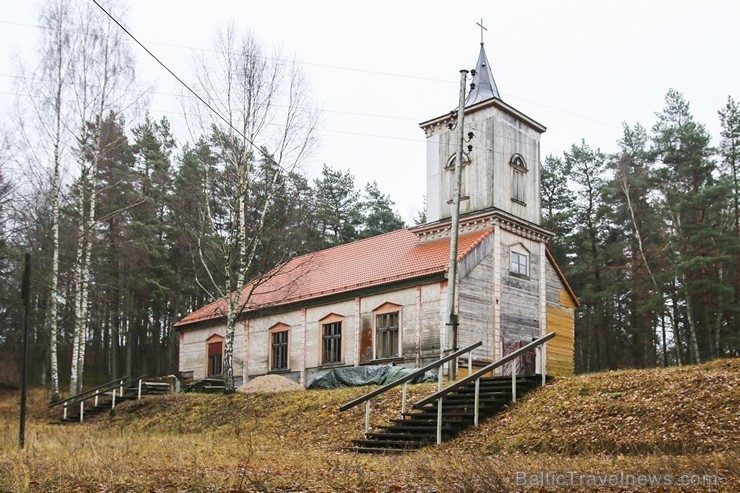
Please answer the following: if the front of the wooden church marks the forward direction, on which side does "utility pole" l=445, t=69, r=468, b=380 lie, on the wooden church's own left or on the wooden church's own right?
on the wooden church's own right

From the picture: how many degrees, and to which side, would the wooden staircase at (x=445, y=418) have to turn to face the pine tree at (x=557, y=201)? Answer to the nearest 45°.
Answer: approximately 135° to its right

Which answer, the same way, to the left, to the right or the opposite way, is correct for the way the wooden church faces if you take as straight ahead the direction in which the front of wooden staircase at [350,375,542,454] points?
to the left
